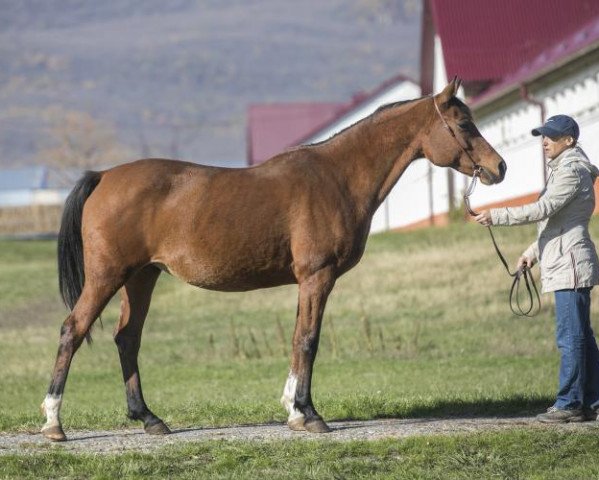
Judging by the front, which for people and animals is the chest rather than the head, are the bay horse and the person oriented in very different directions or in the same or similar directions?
very different directions

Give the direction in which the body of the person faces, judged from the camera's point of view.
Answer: to the viewer's left

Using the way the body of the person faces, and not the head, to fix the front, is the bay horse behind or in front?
in front

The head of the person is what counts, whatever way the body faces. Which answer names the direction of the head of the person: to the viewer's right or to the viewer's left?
to the viewer's left

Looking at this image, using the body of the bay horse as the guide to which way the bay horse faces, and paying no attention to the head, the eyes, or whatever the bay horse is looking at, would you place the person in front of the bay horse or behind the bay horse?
in front

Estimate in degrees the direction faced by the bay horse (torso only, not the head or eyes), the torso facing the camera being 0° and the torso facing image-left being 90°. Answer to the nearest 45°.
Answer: approximately 270°

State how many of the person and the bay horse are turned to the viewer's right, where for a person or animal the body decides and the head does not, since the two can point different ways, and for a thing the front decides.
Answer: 1
